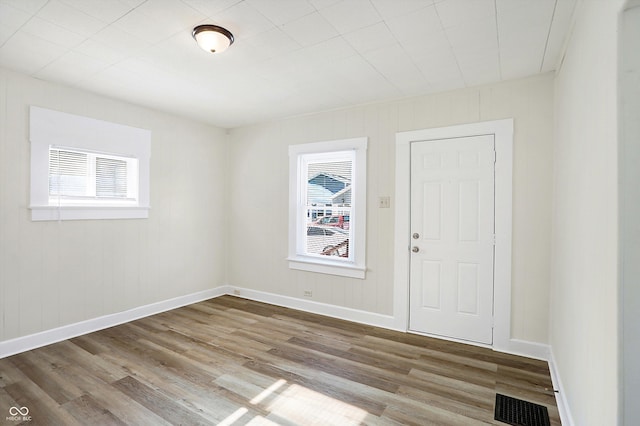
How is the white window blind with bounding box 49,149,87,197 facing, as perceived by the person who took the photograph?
facing the viewer and to the right of the viewer

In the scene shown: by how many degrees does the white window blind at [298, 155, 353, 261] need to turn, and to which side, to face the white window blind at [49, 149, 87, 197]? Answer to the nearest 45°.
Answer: approximately 45° to its right

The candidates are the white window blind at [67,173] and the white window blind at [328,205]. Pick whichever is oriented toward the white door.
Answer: the white window blind at [67,173]

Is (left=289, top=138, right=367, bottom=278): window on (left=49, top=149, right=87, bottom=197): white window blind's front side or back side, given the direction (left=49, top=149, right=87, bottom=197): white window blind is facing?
on the front side

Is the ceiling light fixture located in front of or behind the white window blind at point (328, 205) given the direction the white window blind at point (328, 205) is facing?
in front

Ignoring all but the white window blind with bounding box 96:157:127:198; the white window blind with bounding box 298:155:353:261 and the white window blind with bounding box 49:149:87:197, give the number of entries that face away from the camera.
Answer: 0

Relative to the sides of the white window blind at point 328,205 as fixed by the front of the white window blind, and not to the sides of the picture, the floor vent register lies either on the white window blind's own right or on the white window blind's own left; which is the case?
on the white window blind's own left

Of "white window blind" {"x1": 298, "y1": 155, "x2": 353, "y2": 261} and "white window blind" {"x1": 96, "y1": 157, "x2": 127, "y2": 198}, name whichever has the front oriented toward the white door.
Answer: "white window blind" {"x1": 96, "y1": 157, "x2": 127, "y2": 198}

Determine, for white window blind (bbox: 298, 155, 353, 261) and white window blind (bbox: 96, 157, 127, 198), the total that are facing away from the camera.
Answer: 0

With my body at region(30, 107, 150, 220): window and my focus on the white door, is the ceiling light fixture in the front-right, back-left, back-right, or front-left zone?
front-right

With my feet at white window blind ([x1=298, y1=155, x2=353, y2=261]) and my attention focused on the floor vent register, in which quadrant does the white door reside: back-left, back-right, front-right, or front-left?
front-left

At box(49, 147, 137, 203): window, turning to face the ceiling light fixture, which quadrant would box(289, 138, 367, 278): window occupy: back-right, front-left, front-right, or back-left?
front-left

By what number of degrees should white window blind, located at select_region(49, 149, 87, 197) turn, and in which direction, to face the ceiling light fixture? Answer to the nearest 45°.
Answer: approximately 45° to its right

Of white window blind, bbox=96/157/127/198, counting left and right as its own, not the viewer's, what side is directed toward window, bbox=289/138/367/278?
front

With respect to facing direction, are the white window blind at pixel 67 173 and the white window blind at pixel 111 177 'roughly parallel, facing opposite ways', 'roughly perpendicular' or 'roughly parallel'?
roughly parallel

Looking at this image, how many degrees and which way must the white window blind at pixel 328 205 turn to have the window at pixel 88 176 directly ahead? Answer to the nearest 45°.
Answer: approximately 45° to its right

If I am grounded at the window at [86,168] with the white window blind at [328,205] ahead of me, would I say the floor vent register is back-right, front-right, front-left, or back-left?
front-right

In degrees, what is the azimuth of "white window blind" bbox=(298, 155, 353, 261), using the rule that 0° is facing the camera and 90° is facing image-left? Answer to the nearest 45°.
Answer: approximately 45°
